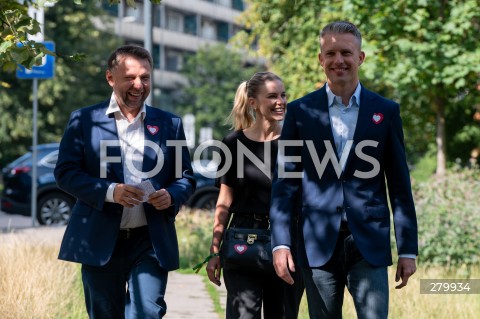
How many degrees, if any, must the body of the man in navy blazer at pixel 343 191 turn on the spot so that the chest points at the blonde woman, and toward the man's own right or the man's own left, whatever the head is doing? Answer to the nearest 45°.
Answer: approximately 135° to the man's own right

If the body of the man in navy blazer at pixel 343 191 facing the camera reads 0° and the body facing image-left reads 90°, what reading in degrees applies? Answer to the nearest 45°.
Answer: approximately 0°

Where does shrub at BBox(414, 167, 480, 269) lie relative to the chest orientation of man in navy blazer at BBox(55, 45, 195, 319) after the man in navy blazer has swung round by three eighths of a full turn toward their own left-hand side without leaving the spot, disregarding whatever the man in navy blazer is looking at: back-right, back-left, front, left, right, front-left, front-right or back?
front

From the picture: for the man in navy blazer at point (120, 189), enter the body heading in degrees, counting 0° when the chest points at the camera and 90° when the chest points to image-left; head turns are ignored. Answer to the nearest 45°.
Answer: approximately 0°

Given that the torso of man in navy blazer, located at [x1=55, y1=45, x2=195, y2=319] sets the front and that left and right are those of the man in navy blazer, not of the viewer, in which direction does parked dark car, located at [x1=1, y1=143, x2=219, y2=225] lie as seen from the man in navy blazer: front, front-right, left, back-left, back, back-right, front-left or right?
back

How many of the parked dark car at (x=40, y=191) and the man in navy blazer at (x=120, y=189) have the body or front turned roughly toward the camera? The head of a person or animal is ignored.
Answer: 1

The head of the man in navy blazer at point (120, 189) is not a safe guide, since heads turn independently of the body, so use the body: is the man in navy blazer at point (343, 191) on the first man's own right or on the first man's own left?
on the first man's own left

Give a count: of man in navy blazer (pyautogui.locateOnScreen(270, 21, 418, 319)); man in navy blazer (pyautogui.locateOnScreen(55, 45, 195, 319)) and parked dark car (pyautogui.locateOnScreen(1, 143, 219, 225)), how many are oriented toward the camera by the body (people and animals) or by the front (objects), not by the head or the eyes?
2

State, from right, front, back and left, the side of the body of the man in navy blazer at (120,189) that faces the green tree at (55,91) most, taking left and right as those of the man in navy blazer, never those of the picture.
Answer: back

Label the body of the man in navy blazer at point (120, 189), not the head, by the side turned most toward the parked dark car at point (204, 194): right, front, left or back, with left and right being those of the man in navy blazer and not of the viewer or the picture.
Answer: back
